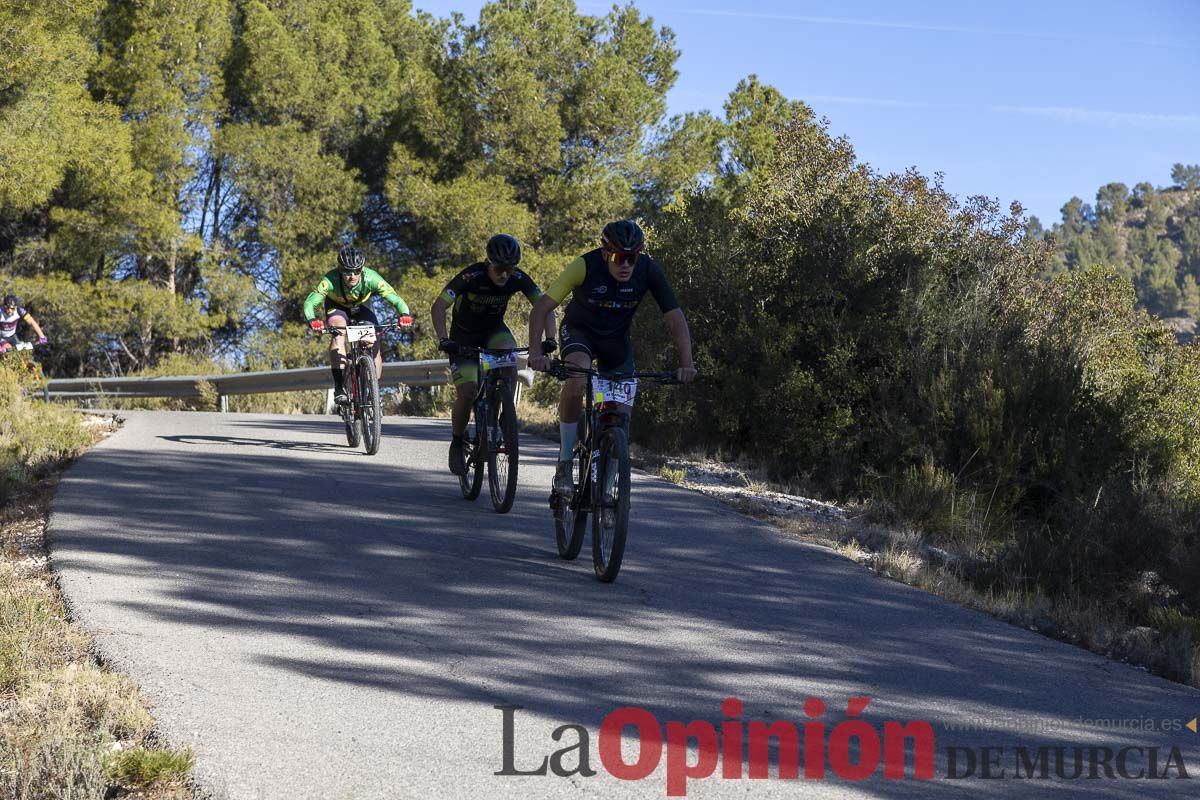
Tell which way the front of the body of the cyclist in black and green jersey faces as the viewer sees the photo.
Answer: toward the camera

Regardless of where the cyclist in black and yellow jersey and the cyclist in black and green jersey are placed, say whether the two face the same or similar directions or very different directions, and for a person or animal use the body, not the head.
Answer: same or similar directions

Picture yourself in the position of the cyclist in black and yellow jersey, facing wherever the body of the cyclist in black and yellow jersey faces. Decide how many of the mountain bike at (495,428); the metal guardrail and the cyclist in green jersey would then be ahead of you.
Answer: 0

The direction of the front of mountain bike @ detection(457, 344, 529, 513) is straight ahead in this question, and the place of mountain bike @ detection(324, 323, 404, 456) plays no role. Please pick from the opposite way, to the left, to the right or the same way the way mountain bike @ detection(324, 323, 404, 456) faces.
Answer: the same way

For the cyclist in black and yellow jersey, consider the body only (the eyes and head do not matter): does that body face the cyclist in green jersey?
no

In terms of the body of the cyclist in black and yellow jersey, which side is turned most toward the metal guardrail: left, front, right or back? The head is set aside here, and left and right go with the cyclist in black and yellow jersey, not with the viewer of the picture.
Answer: back

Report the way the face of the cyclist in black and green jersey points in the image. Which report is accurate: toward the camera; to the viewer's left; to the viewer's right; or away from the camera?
toward the camera

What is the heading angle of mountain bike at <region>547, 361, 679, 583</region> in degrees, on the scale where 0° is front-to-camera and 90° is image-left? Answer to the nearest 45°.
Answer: approximately 0°

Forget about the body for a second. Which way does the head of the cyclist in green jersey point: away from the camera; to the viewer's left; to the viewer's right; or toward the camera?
toward the camera

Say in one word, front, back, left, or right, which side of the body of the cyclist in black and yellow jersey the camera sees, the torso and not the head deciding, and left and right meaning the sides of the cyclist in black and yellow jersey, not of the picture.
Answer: front

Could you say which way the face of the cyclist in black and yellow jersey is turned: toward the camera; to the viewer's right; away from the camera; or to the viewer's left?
toward the camera

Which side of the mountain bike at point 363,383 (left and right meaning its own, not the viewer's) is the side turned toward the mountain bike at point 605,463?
front

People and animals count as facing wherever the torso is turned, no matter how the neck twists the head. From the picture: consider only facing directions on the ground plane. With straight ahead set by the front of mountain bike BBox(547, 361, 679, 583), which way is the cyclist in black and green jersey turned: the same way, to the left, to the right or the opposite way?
the same way

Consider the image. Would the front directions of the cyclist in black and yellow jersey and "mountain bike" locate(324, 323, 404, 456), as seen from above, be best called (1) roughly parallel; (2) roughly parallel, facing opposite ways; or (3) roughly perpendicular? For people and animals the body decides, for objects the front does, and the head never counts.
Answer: roughly parallel

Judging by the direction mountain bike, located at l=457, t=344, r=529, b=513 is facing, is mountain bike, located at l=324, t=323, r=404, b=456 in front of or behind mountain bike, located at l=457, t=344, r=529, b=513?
behind

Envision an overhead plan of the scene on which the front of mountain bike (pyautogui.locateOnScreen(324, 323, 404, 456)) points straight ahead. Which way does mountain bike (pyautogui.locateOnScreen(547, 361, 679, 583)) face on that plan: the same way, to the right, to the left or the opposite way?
the same way

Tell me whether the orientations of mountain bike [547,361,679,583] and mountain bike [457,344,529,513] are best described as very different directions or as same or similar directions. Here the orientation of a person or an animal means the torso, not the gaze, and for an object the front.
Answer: same or similar directions
